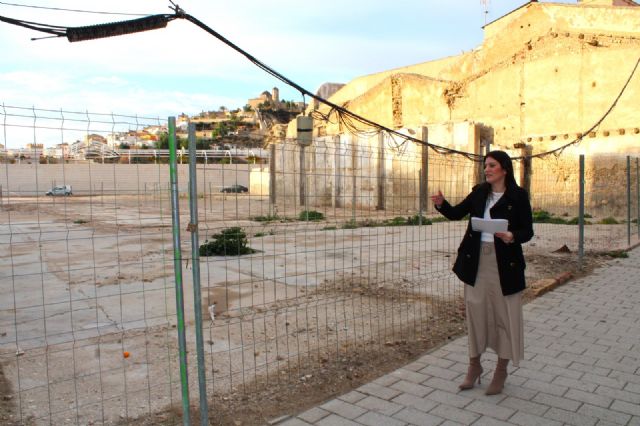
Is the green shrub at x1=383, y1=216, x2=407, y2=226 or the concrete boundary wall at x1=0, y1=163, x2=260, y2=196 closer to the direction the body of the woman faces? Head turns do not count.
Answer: the concrete boundary wall

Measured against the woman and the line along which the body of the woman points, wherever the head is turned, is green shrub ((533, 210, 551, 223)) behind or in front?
behind

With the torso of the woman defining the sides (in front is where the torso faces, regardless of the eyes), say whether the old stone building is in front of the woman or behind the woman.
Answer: behind

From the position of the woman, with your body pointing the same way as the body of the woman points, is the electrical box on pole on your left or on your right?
on your right

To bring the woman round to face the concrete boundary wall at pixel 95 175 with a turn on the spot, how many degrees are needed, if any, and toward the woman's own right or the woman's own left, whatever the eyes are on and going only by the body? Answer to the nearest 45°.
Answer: approximately 45° to the woman's own right

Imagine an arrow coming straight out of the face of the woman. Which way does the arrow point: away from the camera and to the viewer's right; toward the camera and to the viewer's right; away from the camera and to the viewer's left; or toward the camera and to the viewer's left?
toward the camera and to the viewer's left

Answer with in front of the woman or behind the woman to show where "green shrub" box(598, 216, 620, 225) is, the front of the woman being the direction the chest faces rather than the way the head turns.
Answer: behind

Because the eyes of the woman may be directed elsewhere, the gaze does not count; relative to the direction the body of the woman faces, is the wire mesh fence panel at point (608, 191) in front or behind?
behind

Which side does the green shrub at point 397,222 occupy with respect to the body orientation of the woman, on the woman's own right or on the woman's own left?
on the woman's own right

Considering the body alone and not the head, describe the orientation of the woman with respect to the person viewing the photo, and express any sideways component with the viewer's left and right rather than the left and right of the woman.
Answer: facing the viewer and to the left of the viewer
